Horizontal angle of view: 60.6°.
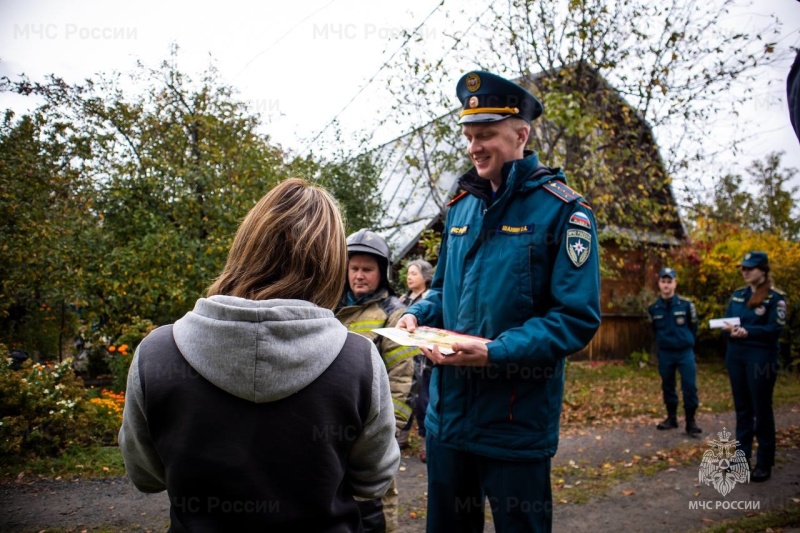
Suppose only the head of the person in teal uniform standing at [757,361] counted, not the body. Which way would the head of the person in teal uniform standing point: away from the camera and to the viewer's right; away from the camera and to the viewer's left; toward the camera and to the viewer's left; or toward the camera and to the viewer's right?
toward the camera and to the viewer's left

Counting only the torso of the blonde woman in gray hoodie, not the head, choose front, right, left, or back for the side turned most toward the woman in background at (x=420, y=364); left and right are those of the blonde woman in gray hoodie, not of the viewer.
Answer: front

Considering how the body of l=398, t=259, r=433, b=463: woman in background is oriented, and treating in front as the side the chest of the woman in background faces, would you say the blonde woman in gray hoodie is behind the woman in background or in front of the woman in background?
in front

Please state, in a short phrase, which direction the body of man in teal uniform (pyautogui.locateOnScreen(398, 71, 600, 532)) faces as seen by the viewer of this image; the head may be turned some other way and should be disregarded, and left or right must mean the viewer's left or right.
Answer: facing the viewer and to the left of the viewer

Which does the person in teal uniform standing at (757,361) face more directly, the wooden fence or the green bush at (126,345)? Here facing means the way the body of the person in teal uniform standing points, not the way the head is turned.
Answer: the green bush

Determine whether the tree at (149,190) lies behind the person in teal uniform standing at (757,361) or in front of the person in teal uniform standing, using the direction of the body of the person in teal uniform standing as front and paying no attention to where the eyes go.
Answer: in front

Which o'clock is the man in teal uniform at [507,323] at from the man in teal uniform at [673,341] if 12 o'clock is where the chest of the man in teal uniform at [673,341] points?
the man in teal uniform at [507,323] is roughly at 12 o'clock from the man in teal uniform at [673,341].

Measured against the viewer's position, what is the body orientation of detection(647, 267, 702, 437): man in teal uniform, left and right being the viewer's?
facing the viewer

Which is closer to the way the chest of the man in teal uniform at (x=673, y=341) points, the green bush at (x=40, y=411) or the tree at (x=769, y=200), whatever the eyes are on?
the green bush

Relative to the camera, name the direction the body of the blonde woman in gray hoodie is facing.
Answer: away from the camera

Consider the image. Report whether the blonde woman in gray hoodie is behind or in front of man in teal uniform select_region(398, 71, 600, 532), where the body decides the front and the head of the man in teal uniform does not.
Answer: in front

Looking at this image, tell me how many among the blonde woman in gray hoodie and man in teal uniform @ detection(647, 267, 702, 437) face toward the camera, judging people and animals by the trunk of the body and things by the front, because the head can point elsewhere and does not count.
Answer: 1

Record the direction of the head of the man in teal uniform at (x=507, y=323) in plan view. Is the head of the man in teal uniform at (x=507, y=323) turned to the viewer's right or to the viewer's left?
to the viewer's left

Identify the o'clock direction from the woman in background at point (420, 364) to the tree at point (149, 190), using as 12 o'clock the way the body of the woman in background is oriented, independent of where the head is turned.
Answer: The tree is roughly at 2 o'clock from the woman in background.

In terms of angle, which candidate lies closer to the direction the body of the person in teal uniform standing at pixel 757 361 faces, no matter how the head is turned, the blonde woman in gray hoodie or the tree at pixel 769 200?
the blonde woman in gray hoodie
